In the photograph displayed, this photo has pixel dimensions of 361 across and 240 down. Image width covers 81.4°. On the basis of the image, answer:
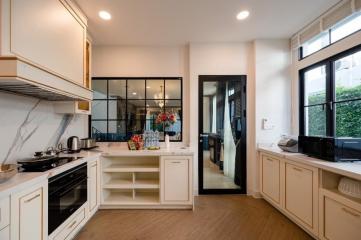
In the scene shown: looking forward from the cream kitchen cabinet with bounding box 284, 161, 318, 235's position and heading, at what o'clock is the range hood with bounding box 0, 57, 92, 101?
The range hood is roughly at 12 o'clock from the cream kitchen cabinet.

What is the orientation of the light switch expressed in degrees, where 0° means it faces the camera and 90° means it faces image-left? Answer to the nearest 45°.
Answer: approximately 0°

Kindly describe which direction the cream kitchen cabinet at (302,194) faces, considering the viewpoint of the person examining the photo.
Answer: facing the viewer and to the left of the viewer

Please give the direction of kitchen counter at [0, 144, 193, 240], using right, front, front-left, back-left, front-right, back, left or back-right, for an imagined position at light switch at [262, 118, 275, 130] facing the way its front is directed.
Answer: front-right

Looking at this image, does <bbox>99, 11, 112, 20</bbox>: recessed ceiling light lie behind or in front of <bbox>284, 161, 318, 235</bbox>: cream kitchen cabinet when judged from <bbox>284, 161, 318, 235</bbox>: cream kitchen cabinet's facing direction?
in front

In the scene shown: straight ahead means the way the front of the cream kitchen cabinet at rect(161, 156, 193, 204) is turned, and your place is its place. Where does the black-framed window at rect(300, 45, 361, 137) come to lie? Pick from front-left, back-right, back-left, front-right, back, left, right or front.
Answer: left

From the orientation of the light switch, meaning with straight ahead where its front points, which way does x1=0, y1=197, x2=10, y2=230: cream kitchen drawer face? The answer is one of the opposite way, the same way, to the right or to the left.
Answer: to the left

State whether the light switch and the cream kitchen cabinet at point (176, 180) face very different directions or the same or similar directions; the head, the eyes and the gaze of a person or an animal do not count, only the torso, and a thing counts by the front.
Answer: same or similar directions

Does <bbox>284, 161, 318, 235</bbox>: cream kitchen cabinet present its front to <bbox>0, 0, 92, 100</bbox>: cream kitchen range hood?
yes

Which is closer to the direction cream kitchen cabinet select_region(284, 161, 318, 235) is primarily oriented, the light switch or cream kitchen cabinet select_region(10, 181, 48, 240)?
the cream kitchen cabinet

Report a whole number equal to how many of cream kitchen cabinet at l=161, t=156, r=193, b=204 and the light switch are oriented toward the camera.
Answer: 2

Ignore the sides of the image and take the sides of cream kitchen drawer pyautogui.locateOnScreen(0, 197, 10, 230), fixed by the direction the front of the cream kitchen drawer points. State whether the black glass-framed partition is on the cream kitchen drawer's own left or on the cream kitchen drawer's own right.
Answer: on the cream kitchen drawer's own left

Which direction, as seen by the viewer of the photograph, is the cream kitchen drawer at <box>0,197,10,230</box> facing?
facing the viewer and to the right of the viewer

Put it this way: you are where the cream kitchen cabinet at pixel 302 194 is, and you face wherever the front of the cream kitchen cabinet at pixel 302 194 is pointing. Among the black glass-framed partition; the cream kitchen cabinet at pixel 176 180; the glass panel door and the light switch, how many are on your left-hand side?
0

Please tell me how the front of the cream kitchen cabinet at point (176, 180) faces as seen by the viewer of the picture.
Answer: facing the viewer

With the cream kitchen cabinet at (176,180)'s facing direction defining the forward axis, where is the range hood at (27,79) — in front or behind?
in front

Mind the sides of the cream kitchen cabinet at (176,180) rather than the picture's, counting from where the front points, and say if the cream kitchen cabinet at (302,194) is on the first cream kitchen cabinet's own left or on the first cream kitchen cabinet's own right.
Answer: on the first cream kitchen cabinet's own left
